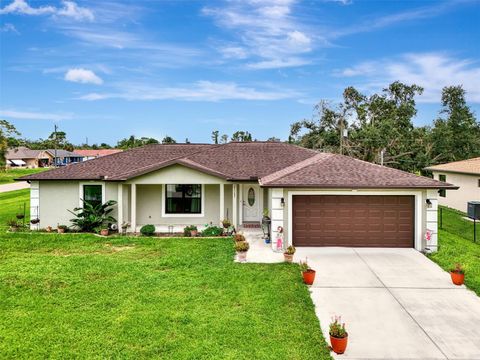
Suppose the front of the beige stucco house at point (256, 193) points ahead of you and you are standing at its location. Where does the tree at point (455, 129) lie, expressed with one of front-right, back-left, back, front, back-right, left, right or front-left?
back-left

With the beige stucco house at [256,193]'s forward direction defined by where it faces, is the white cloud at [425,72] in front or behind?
behind

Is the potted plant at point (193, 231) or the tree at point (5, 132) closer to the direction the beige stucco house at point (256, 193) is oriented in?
the potted plant

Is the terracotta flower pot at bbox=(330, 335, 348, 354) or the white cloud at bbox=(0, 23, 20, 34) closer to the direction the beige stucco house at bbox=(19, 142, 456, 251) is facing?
the terracotta flower pot

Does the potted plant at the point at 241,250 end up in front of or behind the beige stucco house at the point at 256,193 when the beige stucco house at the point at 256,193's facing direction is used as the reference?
in front

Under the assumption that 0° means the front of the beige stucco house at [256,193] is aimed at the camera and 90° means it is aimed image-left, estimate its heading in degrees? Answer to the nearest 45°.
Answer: approximately 0°

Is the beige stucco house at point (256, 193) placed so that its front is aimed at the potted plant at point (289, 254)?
yes

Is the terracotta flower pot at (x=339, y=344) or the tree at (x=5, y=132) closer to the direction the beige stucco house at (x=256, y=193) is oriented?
the terracotta flower pot
